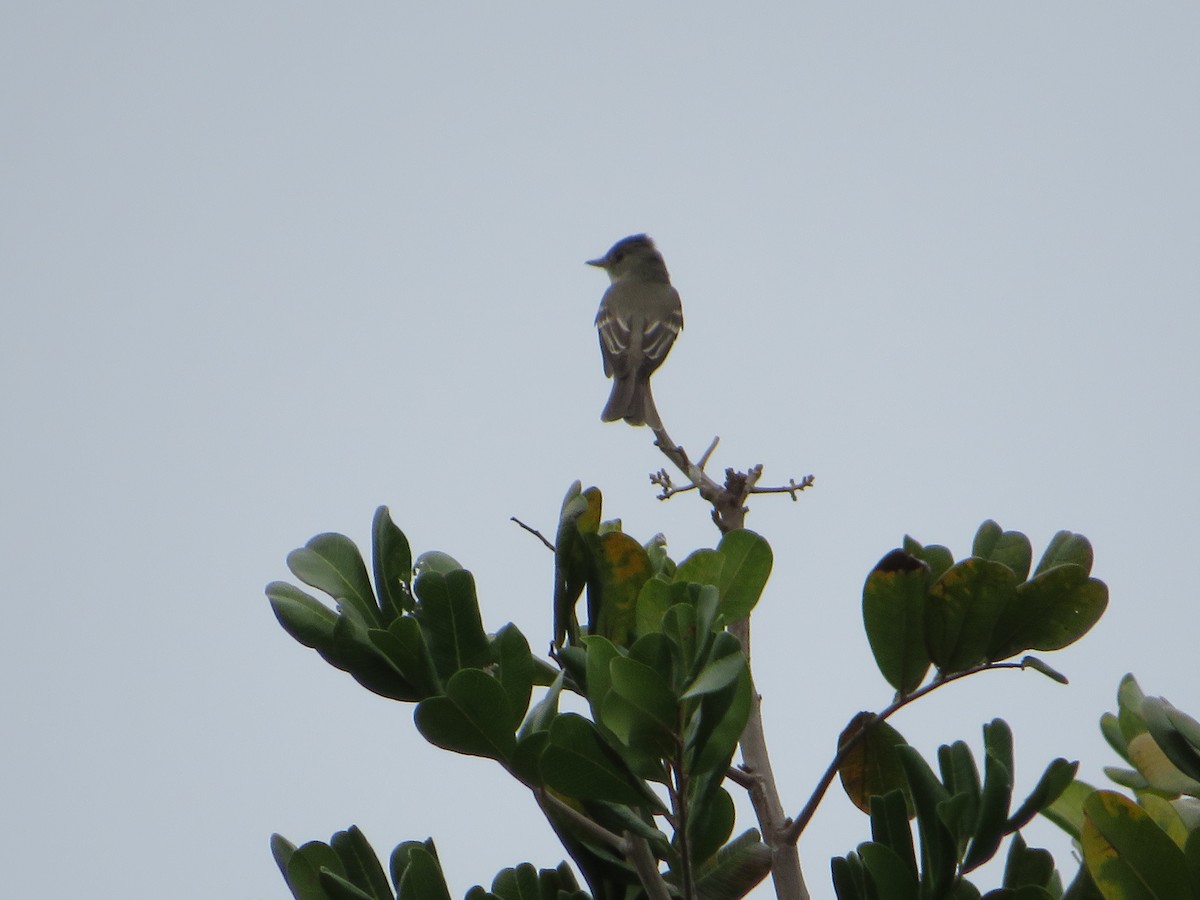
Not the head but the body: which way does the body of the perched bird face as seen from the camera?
away from the camera
